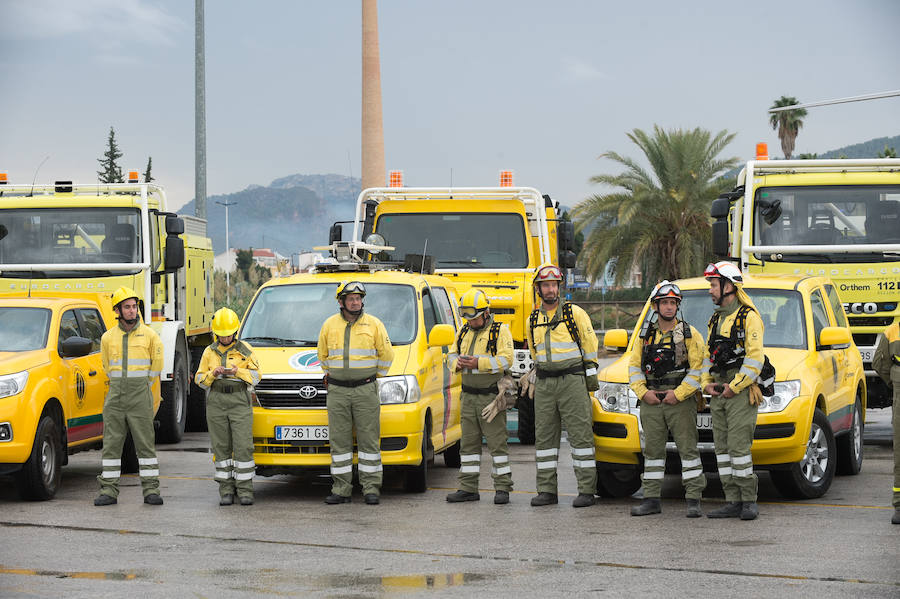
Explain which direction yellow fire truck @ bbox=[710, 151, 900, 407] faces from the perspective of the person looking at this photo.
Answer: facing the viewer

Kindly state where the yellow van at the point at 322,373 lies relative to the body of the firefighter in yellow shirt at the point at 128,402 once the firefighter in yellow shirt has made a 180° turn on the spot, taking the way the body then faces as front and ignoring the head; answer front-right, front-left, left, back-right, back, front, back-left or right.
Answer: right

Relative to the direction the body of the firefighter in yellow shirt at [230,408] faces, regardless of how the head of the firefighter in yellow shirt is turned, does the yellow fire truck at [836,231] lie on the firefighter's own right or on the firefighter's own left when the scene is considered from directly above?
on the firefighter's own left

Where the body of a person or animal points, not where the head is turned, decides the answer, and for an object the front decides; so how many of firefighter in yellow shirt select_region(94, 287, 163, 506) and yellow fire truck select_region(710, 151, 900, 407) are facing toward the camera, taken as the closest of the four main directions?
2

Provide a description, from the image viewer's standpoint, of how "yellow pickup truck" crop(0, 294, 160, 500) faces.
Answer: facing the viewer and to the left of the viewer

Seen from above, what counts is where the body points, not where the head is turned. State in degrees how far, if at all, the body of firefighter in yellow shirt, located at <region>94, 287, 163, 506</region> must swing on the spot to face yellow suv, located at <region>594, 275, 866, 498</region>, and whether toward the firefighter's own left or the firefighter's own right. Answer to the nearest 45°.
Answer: approximately 90° to the firefighter's own left

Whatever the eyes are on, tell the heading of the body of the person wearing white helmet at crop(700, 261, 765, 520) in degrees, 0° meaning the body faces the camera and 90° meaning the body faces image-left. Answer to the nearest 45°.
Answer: approximately 45°

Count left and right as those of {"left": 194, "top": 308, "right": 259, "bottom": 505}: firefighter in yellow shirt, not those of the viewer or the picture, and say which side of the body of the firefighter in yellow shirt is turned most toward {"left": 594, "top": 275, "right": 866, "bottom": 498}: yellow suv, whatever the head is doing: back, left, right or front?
left

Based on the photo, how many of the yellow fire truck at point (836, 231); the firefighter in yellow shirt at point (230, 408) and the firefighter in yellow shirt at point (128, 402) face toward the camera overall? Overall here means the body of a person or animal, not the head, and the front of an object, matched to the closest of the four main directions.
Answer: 3

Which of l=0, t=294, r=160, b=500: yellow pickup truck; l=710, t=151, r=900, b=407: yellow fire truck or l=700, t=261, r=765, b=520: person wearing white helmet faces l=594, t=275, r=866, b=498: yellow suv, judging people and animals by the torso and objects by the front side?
the yellow fire truck

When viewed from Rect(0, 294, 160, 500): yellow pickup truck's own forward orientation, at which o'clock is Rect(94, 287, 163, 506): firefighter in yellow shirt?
The firefighter in yellow shirt is roughly at 9 o'clock from the yellow pickup truck.

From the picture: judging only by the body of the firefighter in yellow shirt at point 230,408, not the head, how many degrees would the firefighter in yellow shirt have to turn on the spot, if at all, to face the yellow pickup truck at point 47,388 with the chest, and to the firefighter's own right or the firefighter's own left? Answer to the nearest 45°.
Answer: approximately 135° to the firefighter's own right

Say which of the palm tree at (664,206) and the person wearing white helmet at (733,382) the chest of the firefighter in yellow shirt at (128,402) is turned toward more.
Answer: the person wearing white helmet

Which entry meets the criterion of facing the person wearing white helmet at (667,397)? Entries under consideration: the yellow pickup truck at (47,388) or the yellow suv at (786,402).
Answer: the yellow suv at (786,402)

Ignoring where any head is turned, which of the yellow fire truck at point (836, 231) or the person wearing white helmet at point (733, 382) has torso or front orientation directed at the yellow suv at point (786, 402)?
the yellow fire truck
